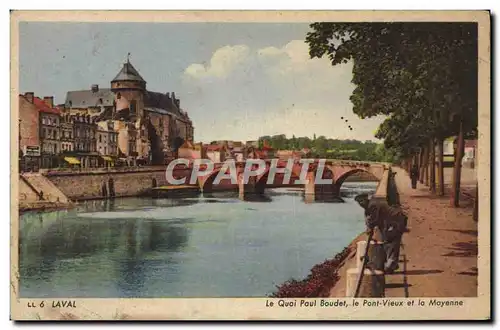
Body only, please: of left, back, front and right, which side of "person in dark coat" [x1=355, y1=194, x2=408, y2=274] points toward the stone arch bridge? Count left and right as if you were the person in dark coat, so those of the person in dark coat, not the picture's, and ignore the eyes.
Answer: right

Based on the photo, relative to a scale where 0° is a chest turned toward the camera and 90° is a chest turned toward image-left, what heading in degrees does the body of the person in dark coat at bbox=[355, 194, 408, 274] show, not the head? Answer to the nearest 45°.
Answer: approximately 90°
